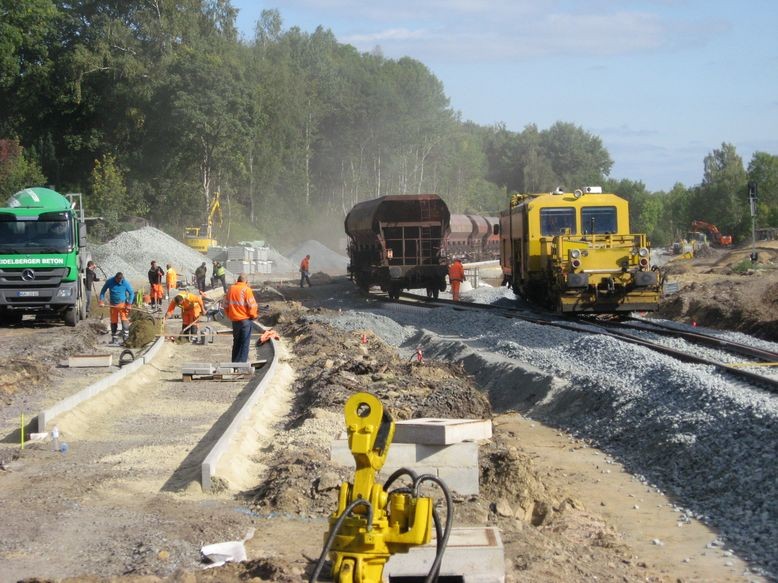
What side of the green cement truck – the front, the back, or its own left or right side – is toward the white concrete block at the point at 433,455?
front

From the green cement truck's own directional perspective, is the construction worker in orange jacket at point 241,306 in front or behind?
in front

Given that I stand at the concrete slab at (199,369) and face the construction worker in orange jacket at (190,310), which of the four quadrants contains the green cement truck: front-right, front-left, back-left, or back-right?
front-left

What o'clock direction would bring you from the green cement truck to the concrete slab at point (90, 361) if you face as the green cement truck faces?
The concrete slab is roughly at 12 o'clock from the green cement truck.

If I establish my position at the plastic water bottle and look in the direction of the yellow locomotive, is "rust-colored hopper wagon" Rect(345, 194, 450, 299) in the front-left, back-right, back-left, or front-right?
front-left

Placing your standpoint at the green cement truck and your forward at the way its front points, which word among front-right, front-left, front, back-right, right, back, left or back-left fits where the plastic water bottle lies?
front

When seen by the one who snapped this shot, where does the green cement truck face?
facing the viewer

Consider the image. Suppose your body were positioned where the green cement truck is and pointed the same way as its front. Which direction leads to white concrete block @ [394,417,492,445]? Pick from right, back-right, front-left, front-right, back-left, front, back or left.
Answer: front
